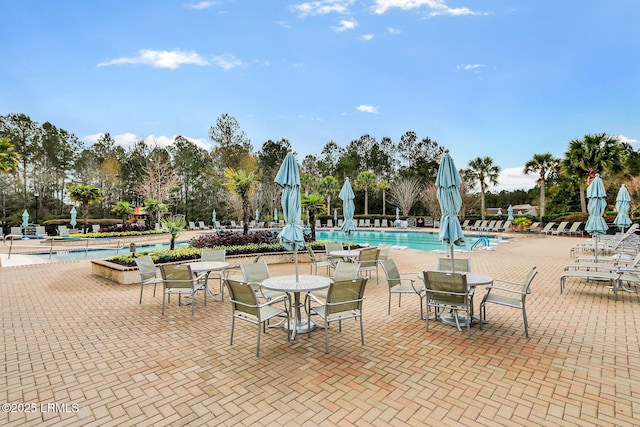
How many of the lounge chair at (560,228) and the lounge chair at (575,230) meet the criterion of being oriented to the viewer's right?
0

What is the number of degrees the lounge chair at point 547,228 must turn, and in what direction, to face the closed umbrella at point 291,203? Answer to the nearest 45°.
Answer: approximately 45° to its left

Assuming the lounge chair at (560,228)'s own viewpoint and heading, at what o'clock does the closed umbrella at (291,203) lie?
The closed umbrella is roughly at 11 o'clock from the lounge chair.

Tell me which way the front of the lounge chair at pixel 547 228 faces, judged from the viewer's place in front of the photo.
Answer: facing the viewer and to the left of the viewer

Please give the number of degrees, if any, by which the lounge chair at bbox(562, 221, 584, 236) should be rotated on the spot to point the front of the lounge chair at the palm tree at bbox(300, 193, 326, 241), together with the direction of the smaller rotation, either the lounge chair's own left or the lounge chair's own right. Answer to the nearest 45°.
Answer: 0° — it already faces it

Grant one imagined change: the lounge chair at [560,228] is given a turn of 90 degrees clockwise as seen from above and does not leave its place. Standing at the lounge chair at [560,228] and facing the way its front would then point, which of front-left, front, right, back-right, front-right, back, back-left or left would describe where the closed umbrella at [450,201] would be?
back-left

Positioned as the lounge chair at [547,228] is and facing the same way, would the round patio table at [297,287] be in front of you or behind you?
in front

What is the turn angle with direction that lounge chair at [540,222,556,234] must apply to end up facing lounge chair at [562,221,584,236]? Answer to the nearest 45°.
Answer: approximately 135° to its left

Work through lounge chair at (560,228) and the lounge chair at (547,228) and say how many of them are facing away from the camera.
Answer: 0

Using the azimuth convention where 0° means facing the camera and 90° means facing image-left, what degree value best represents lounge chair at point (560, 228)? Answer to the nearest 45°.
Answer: approximately 45°

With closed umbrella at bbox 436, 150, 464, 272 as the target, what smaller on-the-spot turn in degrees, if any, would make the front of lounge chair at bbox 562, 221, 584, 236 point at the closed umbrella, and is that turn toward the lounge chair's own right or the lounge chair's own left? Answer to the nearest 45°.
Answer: approximately 45° to the lounge chair's own left
